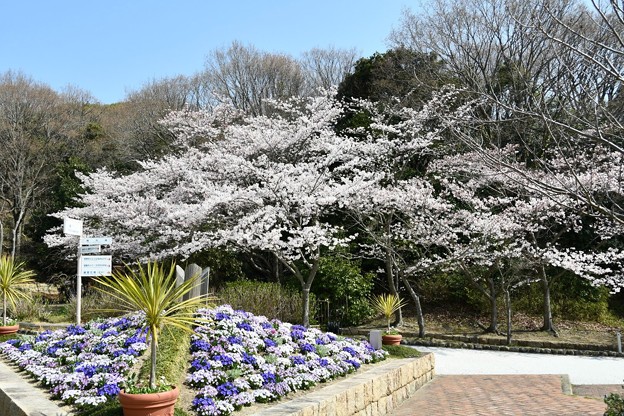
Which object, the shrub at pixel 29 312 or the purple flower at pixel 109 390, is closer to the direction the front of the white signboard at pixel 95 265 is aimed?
the purple flower

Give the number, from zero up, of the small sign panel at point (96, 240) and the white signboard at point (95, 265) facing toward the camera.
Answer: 2

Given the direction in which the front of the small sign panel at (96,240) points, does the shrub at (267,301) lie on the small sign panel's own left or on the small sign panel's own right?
on the small sign panel's own left

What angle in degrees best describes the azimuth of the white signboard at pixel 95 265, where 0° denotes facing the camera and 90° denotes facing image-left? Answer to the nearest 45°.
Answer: approximately 0°

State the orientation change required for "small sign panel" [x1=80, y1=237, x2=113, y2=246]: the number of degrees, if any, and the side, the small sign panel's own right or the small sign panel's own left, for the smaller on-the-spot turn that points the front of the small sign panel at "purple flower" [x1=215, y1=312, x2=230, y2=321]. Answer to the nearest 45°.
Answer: approximately 45° to the small sign panel's own left
